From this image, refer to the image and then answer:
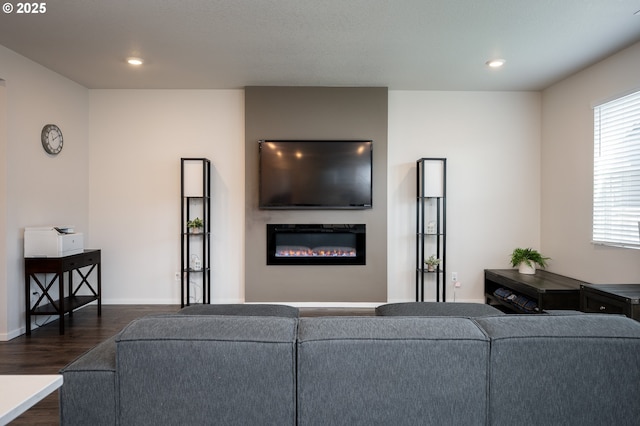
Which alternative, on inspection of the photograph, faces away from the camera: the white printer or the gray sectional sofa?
the gray sectional sofa

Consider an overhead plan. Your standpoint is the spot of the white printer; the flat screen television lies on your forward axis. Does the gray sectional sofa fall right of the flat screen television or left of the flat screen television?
right

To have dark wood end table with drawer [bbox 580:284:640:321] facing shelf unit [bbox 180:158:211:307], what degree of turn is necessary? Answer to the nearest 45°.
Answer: approximately 45° to its right

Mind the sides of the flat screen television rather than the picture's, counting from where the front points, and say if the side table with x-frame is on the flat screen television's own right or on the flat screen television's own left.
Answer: on the flat screen television's own right

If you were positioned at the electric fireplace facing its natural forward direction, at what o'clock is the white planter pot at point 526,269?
The white planter pot is roughly at 9 o'clock from the electric fireplace.

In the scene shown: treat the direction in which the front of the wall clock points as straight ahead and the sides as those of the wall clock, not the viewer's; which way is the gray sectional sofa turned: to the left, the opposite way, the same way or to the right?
to the left

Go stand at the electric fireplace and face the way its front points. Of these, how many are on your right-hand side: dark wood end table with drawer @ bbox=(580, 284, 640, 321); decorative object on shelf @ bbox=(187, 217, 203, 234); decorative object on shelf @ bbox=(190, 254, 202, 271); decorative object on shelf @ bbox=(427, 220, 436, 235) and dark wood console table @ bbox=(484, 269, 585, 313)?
2

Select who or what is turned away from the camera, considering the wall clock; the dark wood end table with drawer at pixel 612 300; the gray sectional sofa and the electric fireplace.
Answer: the gray sectional sofa

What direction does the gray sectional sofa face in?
away from the camera

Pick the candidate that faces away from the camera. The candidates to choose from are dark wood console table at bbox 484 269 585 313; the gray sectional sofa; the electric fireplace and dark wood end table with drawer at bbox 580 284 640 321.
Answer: the gray sectional sofa

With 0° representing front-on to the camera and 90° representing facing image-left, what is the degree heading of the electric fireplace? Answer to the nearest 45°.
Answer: approximately 0°

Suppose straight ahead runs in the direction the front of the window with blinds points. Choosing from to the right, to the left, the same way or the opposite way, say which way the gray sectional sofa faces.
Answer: to the right

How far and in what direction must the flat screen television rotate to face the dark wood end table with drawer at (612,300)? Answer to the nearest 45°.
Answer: approximately 45° to its left
